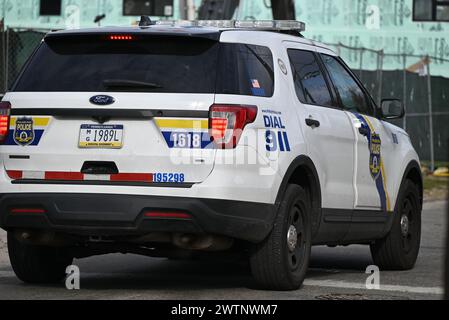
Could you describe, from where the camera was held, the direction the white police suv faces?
facing away from the viewer and to the right of the viewer
